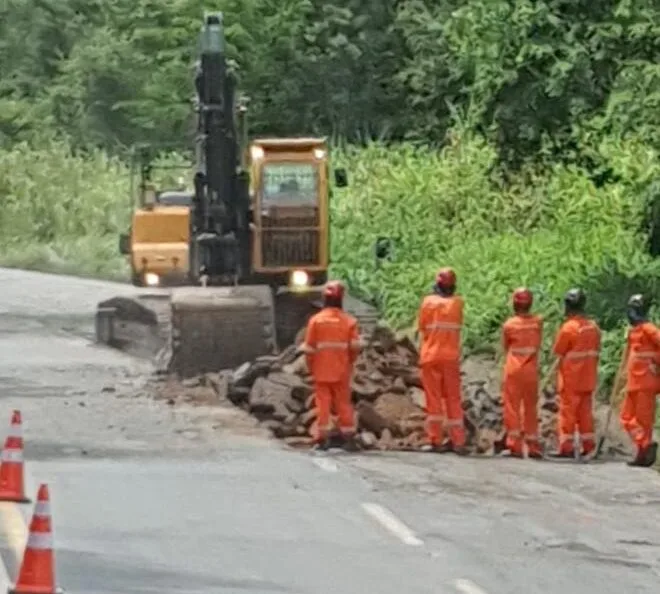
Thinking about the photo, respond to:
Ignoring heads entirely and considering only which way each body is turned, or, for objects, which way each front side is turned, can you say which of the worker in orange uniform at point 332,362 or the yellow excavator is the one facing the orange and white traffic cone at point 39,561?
the yellow excavator

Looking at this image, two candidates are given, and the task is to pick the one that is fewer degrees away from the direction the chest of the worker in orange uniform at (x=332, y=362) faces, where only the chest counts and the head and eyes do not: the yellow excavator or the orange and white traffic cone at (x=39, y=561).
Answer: the yellow excavator

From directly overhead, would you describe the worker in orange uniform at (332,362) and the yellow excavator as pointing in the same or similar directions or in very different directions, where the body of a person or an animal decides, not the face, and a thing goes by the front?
very different directions

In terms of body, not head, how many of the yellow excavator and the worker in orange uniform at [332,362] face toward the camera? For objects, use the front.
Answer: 1

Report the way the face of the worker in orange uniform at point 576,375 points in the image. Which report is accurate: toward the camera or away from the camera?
away from the camera

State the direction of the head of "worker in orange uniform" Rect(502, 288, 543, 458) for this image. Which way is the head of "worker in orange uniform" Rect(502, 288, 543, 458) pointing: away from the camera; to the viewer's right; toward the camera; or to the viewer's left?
away from the camera

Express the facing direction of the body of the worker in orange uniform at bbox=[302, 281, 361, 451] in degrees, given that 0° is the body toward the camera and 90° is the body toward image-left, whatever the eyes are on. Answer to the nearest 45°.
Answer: approximately 180°
